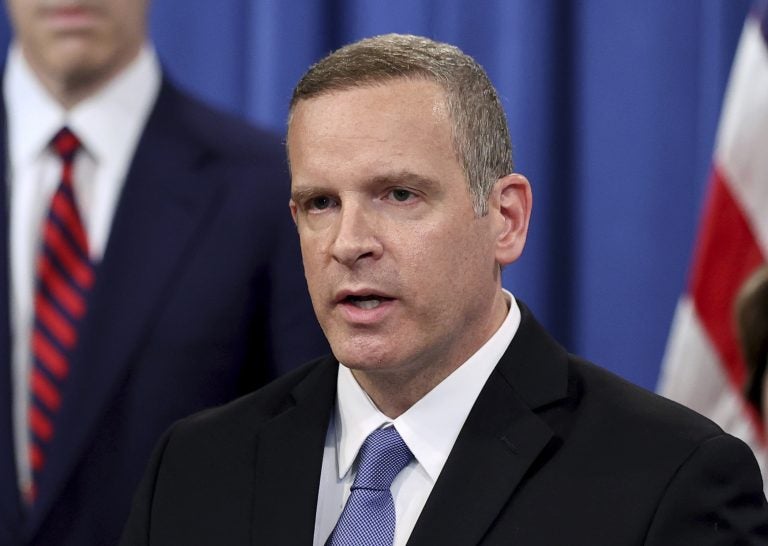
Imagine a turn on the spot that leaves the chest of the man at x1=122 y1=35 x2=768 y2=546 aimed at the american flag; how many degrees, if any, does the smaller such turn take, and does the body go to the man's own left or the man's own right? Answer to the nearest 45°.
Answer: approximately 180°

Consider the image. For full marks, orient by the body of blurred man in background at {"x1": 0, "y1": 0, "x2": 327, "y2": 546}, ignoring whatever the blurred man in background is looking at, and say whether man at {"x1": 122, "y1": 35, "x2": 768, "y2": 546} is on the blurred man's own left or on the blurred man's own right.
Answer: on the blurred man's own left

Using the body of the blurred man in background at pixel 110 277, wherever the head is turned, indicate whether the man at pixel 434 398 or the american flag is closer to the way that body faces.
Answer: the man

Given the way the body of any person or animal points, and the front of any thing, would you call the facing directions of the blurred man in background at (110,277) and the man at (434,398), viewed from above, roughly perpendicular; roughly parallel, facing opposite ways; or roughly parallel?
roughly parallel

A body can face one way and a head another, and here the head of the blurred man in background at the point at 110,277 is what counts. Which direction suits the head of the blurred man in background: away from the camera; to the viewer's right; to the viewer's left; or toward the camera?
toward the camera

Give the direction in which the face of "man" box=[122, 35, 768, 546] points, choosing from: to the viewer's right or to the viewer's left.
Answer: to the viewer's left

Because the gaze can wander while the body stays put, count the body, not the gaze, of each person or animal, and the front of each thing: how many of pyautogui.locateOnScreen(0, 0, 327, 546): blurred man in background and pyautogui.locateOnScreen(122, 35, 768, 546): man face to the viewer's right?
0

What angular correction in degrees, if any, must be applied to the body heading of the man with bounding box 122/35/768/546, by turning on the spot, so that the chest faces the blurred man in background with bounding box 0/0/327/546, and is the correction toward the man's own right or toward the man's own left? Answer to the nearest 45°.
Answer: approximately 90° to the man's own right

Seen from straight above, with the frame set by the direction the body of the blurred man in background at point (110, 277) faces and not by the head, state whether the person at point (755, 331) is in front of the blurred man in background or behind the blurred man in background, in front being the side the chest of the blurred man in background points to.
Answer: behind

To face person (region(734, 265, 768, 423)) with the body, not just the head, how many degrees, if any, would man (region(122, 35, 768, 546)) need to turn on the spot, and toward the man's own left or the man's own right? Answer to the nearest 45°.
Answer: approximately 180°

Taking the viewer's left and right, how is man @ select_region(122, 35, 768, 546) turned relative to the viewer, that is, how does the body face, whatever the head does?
facing the viewer and to the left of the viewer
